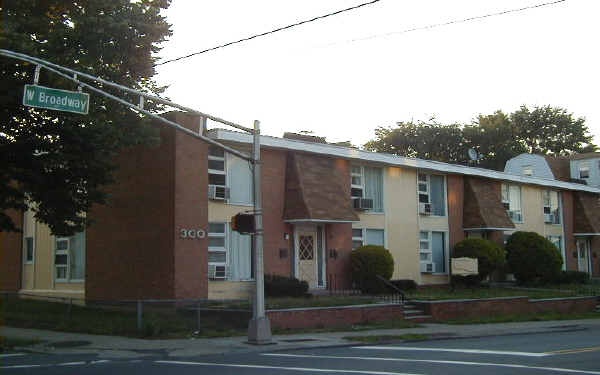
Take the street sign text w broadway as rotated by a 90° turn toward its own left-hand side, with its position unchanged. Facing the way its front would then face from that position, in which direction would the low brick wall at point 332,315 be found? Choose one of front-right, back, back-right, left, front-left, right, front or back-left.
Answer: front-left

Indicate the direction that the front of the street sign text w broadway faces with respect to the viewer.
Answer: facing the viewer

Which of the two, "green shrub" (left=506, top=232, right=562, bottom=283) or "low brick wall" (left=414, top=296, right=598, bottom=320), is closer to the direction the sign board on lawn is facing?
the low brick wall

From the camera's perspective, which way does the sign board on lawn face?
toward the camera

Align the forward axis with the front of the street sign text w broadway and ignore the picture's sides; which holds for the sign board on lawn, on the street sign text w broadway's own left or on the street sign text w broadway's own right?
on the street sign text w broadway's own left

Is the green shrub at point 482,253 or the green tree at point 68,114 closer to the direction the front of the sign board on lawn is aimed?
the green tree

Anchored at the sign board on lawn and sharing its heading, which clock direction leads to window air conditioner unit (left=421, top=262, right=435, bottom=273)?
The window air conditioner unit is roughly at 5 o'clock from the sign board on lawn.

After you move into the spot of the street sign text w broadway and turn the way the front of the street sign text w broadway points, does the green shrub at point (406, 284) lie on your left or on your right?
on your left

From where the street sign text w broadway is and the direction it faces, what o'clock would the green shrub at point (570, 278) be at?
The green shrub is roughly at 8 o'clock from the street sign text w broadway.

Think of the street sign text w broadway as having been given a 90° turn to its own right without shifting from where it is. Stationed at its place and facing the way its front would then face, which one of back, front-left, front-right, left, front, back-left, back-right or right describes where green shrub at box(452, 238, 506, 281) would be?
back-right

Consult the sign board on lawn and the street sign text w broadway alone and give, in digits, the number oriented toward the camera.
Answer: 2

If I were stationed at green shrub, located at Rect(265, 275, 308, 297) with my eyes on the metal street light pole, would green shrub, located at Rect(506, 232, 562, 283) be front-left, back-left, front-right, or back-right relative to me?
back-left

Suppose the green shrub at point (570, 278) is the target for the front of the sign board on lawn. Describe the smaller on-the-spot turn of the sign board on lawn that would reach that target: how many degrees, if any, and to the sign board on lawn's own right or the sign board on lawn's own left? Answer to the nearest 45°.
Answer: approximately 135° to the sign board on lawn's own left

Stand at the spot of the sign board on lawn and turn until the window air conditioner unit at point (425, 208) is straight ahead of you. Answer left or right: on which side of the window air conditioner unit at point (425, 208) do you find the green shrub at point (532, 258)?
right

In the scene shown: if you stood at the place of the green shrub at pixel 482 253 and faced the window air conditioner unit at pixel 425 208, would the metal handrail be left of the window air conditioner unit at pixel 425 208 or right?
left
